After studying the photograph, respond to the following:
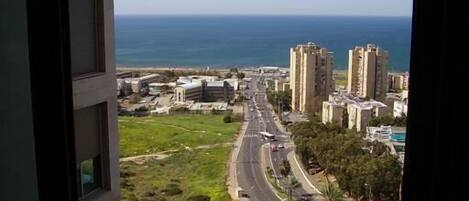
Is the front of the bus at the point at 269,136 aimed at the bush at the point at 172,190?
no
